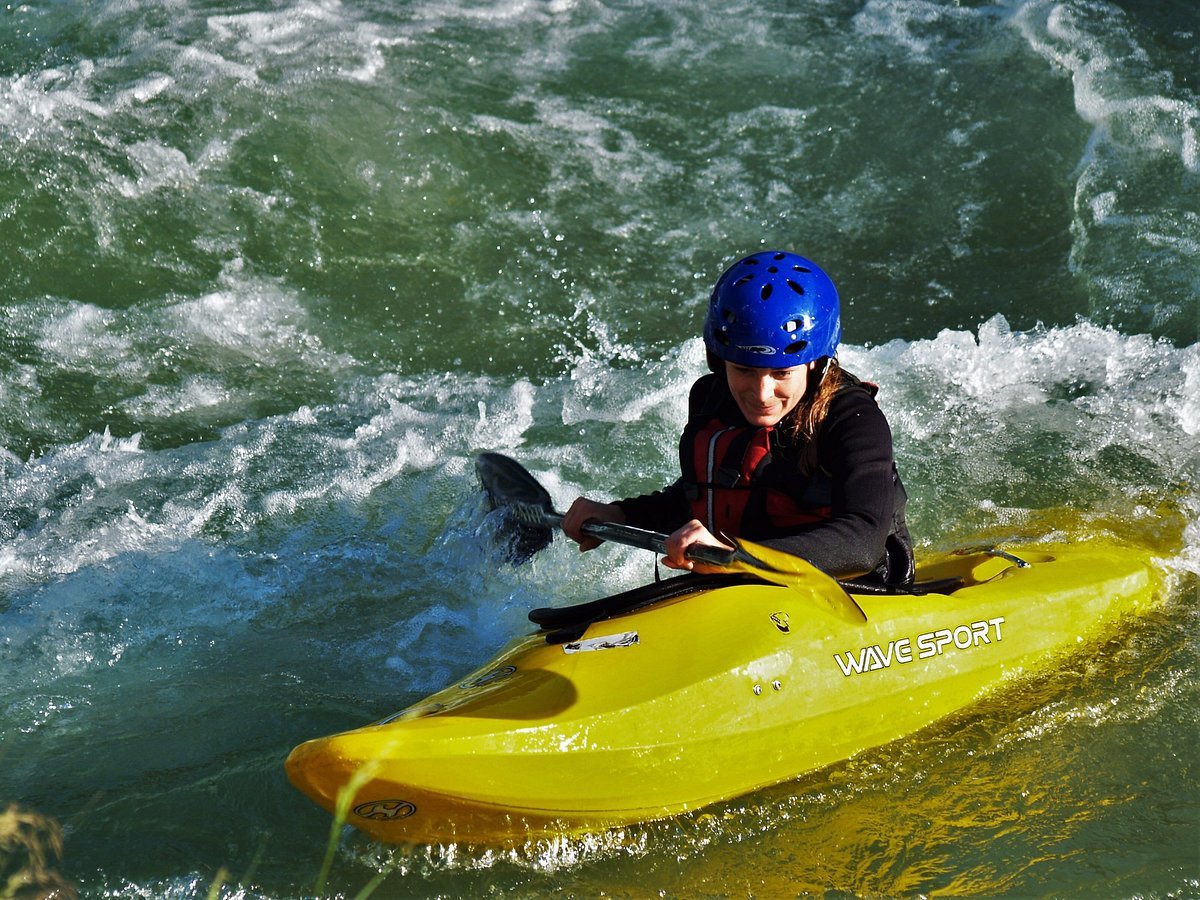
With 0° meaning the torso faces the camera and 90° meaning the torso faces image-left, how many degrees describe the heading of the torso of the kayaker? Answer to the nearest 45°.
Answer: approximately 45°

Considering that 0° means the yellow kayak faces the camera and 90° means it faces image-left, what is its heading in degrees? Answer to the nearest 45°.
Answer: approximately 45°
